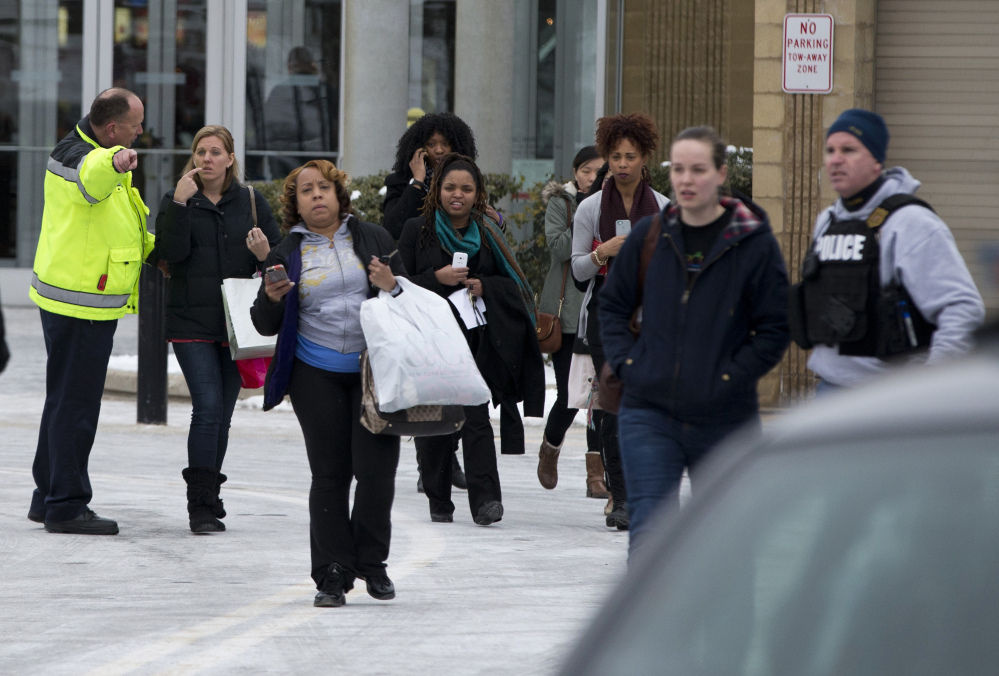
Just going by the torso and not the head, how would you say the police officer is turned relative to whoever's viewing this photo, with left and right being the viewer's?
facing the viewer and to the left of the viewer

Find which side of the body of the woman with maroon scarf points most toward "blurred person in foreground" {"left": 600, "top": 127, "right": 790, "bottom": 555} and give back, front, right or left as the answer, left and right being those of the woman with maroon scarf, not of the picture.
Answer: front

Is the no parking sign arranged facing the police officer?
yes

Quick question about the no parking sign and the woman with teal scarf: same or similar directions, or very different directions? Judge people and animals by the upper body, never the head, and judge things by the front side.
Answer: same or similar directions

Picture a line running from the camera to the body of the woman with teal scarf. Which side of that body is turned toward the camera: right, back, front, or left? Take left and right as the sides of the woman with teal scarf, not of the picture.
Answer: front

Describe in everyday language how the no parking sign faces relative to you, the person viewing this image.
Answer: facing the viewer

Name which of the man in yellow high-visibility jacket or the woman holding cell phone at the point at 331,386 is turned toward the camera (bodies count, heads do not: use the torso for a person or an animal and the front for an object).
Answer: the woman holding cell phone

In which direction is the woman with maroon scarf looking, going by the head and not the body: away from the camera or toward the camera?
toward the camera

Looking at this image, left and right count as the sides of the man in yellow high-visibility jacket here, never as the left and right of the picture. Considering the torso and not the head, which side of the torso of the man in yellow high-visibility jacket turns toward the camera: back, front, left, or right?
right

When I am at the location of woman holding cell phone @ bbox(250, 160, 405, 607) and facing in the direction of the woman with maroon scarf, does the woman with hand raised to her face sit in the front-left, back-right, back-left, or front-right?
front-left

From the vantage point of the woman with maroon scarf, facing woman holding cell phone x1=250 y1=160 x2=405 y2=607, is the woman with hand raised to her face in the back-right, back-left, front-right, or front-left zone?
front-right

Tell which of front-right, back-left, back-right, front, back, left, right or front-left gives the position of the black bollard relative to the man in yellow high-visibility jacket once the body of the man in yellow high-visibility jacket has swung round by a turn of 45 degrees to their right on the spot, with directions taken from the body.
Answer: back-left

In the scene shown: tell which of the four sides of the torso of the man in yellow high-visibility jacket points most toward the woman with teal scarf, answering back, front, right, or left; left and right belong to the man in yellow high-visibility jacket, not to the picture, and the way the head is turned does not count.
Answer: front

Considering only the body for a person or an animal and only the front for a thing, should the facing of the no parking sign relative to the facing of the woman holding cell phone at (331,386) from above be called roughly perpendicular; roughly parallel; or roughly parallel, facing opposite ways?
roughly parallel
